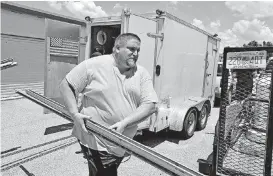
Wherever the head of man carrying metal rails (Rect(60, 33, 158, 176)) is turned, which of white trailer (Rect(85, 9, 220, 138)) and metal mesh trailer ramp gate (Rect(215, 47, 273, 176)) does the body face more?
the metal mesh trailer ramp gate

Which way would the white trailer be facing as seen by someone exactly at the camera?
facing away from the viewer and to the right of the viewer

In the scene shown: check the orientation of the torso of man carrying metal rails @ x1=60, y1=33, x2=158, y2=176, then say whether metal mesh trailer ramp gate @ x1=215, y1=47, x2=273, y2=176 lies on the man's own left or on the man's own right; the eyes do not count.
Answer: on the man's own left

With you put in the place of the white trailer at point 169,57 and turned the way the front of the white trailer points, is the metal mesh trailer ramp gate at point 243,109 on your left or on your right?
on your right

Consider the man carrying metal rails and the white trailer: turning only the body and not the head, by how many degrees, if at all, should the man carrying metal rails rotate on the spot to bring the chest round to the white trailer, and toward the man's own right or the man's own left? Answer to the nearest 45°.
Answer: approximately 135° to the man's own left

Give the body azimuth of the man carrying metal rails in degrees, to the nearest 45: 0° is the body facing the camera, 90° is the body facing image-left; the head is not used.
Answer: approximately 315°

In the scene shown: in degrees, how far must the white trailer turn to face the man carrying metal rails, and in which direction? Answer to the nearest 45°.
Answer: approximately 135° to its right
